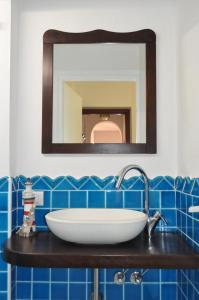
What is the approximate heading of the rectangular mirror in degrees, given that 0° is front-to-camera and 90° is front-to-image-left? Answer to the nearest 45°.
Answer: approximately 0°
